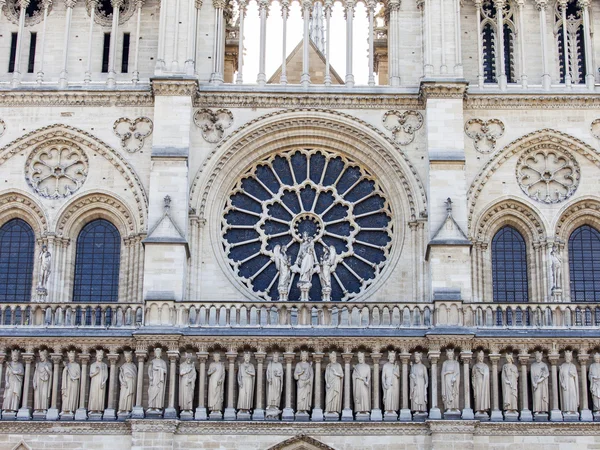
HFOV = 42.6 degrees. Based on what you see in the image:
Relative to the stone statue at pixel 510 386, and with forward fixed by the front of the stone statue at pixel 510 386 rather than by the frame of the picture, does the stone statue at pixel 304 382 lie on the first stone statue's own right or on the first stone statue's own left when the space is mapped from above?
on the first stone statue's own right

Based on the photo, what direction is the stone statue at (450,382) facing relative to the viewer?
toward the camera

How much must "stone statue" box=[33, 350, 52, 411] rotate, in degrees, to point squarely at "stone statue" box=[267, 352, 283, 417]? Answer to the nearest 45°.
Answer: approximately 90° to its left

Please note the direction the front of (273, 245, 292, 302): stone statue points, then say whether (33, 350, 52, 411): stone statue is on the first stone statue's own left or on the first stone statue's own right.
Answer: on the first stone statue's own right

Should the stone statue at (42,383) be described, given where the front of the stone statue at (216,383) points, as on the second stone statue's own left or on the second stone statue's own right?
on the second stone statue's own right

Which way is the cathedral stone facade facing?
toward the camera

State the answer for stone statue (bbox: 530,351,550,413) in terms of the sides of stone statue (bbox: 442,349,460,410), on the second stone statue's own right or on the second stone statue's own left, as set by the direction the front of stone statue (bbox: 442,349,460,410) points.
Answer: on the second stone statue's own left

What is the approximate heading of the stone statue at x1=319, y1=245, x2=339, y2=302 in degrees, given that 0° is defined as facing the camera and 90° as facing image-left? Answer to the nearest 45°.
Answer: approximately 45°

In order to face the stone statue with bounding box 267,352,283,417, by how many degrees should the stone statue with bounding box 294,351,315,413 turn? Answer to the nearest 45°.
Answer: approximately 90° to its right

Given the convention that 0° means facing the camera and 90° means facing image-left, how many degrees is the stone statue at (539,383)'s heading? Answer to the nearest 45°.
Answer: approximately 0°

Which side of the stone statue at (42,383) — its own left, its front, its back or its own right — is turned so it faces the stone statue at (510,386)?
left

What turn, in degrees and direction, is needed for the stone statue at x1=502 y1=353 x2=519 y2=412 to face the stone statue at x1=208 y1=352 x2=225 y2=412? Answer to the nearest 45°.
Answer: approximately 90° to its right

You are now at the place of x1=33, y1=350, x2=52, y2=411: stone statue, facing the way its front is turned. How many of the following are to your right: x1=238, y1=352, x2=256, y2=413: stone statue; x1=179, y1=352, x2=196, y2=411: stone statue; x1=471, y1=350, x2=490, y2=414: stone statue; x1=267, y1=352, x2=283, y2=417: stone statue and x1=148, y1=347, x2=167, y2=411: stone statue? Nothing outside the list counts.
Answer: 0

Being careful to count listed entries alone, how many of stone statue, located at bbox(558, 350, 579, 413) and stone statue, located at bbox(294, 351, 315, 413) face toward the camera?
2

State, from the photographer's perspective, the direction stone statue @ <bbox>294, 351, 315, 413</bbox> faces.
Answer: facing the viewer

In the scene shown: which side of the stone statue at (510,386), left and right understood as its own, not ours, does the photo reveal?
front

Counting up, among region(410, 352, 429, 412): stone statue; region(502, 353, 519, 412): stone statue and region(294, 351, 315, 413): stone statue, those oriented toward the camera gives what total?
3

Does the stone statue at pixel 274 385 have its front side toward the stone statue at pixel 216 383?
no

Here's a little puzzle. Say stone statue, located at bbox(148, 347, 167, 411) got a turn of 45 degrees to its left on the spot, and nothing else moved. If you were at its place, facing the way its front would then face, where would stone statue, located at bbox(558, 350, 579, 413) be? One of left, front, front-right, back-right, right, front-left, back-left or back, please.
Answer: front-left

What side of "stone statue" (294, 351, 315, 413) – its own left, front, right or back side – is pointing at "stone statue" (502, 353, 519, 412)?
left
